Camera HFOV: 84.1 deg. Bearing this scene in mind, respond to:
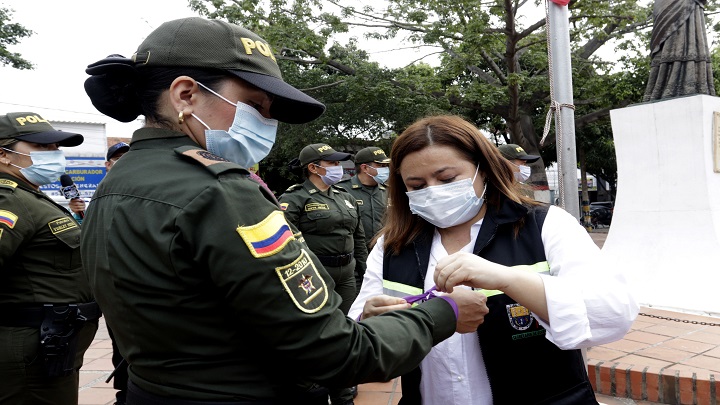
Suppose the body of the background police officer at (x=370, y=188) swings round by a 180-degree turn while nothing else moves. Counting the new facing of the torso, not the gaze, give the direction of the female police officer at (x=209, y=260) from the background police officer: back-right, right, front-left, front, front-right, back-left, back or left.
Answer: back-left

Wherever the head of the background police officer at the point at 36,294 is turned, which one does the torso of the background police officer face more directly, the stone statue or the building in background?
the stone statue

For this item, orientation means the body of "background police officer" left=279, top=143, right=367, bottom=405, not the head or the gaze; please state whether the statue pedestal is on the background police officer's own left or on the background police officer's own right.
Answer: on the background police officer's own left

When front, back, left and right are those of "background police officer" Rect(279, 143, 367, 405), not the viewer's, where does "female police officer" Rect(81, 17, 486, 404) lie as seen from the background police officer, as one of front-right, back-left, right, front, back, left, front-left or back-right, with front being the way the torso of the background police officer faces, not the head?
front-right

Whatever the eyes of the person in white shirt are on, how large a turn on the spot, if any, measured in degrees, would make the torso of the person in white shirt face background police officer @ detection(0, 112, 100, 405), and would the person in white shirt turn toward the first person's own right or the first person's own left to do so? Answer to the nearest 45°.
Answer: approximately 45° to the first person's own right

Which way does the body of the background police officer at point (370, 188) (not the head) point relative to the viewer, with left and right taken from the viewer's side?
facing the viewer and to the right of the viewer

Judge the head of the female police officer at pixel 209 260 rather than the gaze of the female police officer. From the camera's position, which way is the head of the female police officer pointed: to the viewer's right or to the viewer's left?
to the viewer's right

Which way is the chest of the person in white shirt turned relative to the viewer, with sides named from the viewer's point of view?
facing the viewer and to the left of the viewer

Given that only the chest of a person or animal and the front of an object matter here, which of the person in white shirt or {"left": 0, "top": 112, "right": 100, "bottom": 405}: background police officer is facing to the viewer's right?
the background police officer

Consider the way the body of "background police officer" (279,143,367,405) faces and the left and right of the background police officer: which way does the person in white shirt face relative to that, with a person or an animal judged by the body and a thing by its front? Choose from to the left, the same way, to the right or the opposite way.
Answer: to the right

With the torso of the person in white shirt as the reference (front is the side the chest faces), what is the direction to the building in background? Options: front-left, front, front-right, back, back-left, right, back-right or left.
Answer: right
